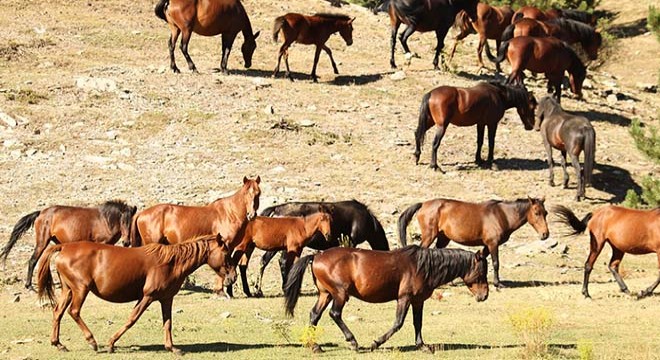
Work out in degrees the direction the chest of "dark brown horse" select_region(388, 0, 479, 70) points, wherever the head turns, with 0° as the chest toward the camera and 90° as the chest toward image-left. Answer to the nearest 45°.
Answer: approximately 270°

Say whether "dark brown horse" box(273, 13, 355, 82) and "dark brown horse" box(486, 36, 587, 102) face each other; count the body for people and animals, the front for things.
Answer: no

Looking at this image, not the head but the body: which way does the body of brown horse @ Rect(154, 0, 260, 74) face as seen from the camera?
to the viewer's right

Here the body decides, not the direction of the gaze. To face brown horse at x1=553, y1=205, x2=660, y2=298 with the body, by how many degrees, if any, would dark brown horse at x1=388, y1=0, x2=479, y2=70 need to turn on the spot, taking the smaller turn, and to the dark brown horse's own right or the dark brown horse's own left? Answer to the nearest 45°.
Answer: approximately 90° to the dark brown horse's own right

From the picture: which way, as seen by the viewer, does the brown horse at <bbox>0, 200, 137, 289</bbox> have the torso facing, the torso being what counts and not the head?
to the viewer's right

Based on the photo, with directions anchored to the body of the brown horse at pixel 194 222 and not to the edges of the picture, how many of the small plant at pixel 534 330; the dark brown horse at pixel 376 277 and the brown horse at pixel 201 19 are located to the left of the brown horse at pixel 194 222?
1

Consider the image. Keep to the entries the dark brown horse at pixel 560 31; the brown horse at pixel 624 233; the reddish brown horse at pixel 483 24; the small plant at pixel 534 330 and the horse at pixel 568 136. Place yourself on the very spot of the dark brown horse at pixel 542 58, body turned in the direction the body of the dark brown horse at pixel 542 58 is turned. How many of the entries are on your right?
3

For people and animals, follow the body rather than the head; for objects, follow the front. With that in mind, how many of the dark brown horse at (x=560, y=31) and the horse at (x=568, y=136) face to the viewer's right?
1

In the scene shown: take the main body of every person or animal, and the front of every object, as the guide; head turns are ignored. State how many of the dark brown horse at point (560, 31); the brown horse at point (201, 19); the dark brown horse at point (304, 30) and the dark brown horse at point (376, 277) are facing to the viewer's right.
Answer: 4

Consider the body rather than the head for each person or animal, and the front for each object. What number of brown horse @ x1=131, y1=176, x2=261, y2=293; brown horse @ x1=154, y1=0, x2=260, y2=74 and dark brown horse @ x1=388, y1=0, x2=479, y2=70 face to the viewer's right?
3

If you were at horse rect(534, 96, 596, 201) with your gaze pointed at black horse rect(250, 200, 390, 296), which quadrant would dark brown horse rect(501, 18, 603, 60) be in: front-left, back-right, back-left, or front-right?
back-right

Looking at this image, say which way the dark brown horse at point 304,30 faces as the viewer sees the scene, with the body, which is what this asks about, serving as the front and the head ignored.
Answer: to the viewer's right

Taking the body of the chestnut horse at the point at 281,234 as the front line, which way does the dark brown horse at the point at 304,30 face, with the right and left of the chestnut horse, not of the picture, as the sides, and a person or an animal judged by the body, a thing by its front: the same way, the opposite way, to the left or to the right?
the same way

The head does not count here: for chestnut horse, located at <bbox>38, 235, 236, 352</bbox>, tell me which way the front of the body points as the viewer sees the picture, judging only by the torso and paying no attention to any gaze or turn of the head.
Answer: to the viewer's right

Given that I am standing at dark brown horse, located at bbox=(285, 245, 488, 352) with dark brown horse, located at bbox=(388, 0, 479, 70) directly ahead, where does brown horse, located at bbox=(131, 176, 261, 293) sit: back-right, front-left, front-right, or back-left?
front-left

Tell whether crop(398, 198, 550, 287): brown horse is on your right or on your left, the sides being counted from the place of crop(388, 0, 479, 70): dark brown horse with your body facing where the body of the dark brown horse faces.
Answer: on your right

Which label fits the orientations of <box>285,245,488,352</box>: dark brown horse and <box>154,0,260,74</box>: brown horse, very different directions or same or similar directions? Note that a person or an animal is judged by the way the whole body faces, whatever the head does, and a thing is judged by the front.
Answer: same or similar directions

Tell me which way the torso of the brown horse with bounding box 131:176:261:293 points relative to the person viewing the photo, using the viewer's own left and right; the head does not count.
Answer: facing to the right of the viewer
